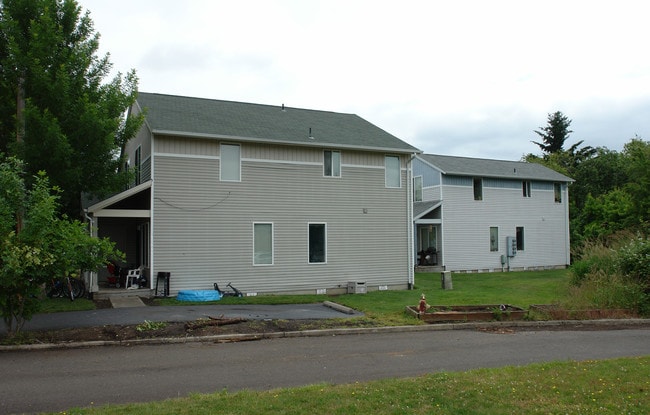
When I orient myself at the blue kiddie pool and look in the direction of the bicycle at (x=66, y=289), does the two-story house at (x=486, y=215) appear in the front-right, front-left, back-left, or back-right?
back-right

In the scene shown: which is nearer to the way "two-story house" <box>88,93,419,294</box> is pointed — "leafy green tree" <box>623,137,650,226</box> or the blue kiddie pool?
the blue kiddie pool

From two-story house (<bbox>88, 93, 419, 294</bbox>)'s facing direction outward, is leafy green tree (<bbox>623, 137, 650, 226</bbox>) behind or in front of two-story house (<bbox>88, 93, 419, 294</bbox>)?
behind

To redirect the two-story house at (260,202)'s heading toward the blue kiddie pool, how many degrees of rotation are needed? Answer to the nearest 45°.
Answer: approximately 45° to its left

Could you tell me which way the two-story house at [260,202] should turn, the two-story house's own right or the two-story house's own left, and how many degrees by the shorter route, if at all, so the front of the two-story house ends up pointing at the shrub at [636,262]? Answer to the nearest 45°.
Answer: approximately 135° to the two-story house's own left
